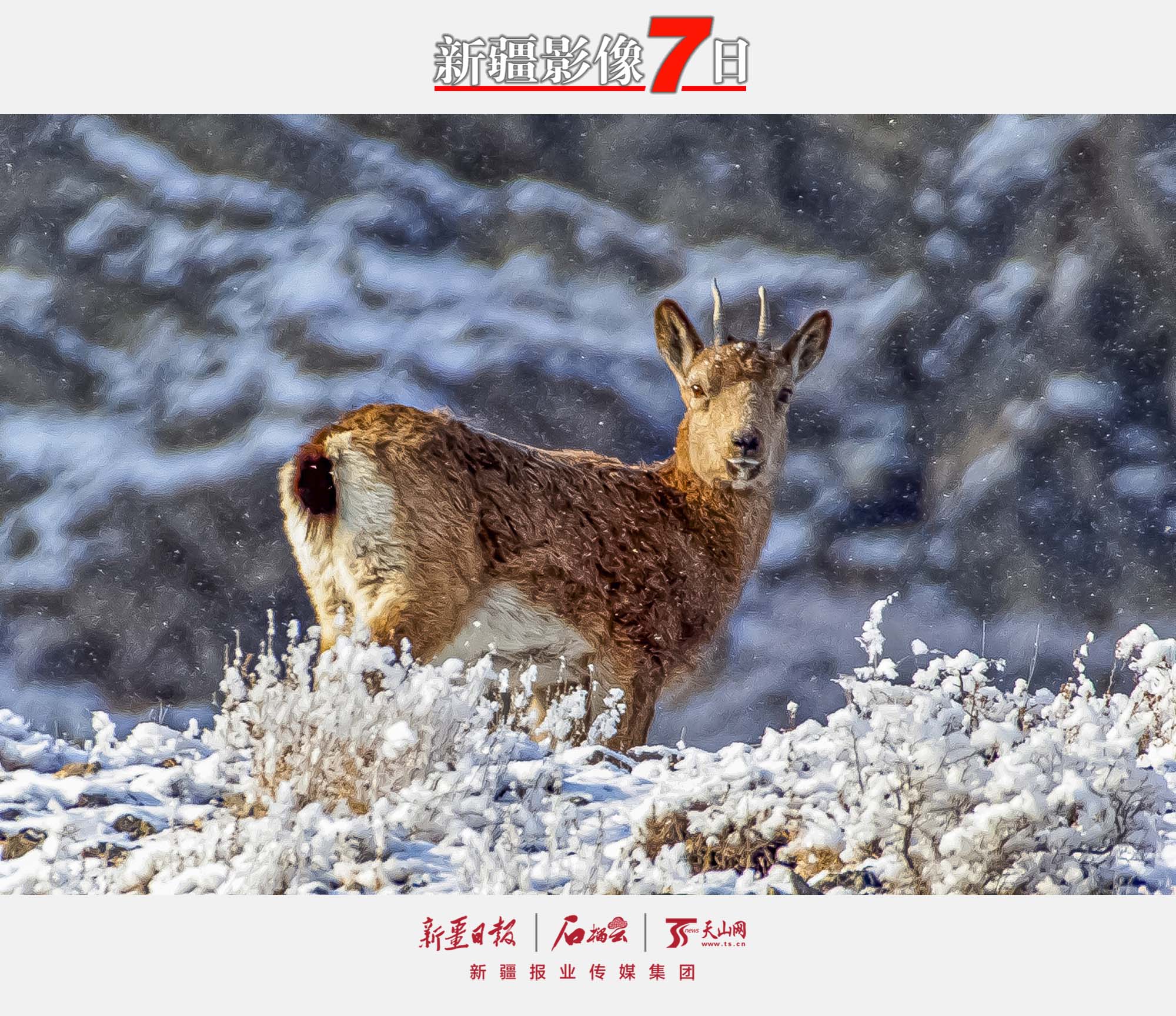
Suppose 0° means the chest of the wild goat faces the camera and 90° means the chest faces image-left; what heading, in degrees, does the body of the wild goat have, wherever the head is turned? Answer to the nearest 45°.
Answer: approximately 225°
